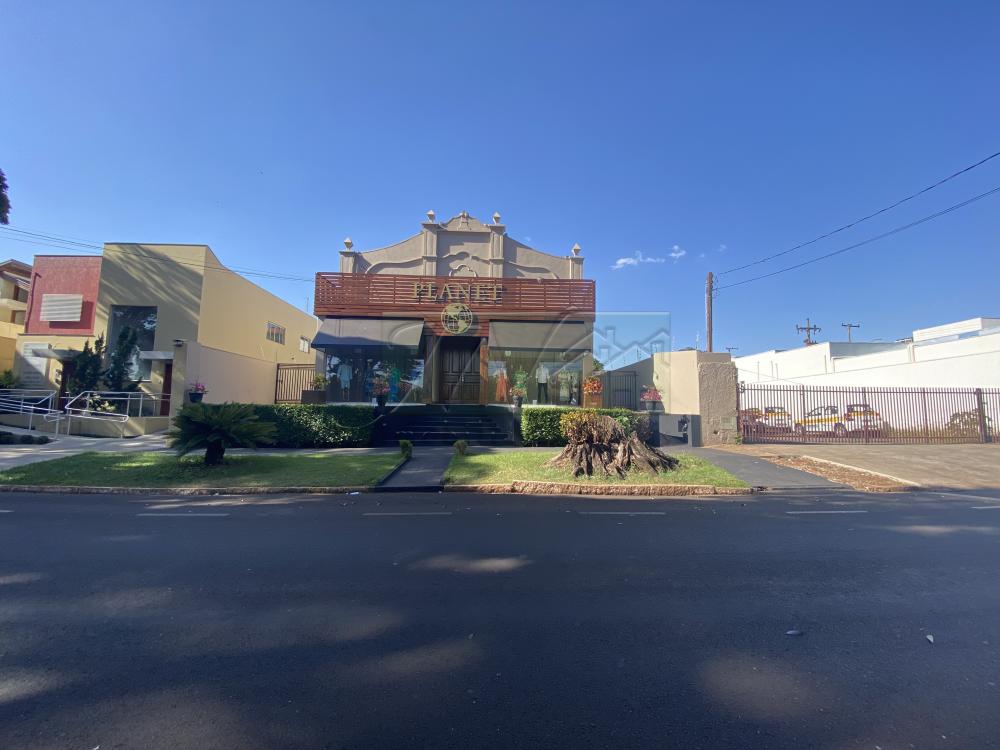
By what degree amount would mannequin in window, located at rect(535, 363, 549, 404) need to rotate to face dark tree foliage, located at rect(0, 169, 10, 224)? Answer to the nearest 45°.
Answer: approximately 90° to its right

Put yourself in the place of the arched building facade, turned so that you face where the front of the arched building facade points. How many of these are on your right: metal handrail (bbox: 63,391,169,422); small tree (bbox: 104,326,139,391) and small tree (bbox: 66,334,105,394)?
3

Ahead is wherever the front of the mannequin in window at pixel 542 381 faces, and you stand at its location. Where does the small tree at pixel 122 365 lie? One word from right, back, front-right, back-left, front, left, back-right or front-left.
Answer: right

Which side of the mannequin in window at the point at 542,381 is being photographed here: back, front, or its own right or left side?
front

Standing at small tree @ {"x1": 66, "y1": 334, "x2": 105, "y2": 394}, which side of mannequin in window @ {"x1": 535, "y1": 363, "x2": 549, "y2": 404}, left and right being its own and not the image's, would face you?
right

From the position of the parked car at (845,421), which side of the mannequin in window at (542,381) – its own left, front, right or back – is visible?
left

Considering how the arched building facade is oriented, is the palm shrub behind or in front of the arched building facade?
in front

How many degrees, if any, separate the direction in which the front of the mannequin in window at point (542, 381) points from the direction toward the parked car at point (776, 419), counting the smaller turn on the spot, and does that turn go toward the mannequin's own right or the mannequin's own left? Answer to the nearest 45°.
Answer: approximately 90° to the mannequin's own left

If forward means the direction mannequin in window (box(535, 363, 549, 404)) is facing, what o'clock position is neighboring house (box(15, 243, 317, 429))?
The neighboring house is roughly at 3 o'clock from the mannequin in window.

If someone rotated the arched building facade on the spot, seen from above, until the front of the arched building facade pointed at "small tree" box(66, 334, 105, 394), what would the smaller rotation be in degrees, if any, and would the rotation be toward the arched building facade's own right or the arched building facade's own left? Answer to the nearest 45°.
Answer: approximately 90° to the arched building facade's own right

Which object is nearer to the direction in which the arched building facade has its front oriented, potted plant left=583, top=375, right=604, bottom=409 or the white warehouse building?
the potted plant

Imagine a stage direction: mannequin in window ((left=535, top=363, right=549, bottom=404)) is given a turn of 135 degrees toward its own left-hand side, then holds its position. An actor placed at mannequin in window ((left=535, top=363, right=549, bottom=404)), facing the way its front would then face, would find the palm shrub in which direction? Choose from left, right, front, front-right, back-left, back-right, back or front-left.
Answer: back

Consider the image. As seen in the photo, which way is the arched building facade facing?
toward the camera

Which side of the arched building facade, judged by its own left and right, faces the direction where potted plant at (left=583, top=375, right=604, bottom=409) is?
left

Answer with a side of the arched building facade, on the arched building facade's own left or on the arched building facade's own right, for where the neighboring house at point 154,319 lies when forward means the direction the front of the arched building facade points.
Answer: on the arched building facade's own right

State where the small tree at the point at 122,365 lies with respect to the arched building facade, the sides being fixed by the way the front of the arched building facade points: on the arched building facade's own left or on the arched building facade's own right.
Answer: on the arched building facade's own right

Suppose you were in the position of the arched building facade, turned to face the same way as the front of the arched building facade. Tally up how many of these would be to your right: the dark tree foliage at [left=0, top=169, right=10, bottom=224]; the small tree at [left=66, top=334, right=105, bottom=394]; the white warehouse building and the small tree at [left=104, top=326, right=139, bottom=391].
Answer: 3

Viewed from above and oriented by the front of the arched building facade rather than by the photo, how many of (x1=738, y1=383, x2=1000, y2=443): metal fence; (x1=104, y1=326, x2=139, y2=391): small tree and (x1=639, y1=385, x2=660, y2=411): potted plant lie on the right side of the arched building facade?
1
